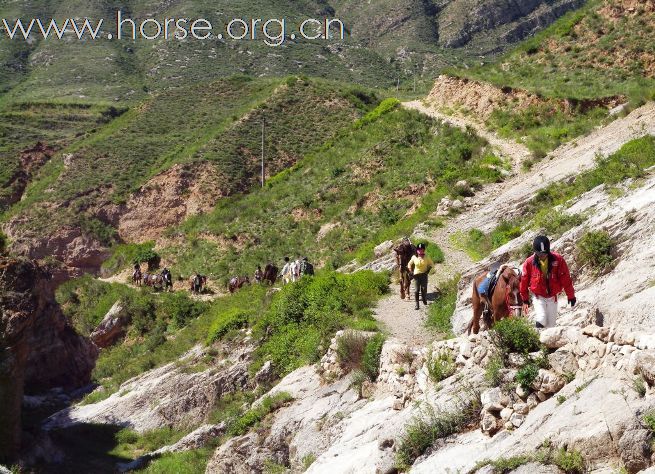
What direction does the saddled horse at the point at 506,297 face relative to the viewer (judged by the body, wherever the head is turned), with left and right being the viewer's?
facing the viewer and to the right of the viewer

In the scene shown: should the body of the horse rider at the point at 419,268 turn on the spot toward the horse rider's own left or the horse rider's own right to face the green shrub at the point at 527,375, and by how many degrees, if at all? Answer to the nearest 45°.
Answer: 0° — they already face it

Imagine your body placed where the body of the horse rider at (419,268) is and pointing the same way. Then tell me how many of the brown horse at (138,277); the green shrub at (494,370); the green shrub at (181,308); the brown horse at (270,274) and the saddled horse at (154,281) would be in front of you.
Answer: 1

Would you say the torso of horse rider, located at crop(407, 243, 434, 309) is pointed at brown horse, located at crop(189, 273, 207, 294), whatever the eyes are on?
no

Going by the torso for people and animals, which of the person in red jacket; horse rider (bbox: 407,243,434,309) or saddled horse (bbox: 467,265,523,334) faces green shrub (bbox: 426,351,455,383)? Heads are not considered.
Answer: the horse rider

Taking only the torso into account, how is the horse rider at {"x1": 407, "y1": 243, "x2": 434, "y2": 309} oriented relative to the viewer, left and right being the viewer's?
facing the viewer

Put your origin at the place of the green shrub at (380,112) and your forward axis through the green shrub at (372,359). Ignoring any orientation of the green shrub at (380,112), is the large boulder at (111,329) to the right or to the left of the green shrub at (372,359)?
right

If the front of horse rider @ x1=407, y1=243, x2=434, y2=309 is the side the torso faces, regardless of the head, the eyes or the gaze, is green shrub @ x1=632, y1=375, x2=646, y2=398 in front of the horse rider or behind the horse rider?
in front

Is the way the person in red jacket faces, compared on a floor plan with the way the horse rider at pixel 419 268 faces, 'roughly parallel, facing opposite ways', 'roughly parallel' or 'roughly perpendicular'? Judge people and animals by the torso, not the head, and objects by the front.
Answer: roughly parallel

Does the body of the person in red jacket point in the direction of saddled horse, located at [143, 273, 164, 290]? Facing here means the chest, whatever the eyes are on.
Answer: no

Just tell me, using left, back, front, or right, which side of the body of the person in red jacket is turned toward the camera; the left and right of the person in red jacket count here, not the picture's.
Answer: front

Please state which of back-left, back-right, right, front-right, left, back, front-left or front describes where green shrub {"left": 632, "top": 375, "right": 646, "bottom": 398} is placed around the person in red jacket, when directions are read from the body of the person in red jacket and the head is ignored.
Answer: front

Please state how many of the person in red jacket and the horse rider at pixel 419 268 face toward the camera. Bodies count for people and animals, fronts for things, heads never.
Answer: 2

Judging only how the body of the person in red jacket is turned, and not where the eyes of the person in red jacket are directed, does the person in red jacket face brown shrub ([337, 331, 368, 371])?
no

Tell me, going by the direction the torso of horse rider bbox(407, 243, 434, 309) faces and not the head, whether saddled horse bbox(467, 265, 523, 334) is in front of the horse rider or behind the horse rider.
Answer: in front

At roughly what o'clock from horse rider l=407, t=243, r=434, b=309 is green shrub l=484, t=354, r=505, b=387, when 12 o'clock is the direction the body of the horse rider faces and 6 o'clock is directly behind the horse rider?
The green shrub is roughly at 12 o'clock from the horse rider.

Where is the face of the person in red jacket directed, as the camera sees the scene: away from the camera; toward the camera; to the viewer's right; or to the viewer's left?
toward the camera
